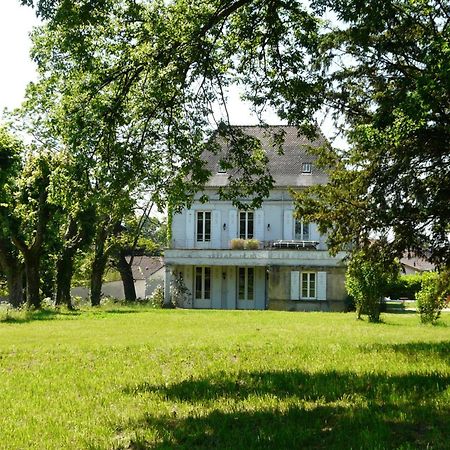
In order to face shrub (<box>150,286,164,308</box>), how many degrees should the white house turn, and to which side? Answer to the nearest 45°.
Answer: approximately 90° to its right

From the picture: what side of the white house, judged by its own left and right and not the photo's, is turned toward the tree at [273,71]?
front

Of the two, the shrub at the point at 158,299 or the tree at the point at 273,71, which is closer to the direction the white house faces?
the tree

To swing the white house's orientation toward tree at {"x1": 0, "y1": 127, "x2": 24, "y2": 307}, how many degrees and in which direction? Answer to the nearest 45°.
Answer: approximately 45° to its right

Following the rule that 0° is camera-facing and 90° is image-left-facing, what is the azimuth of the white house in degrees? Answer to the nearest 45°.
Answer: approximately 0°
